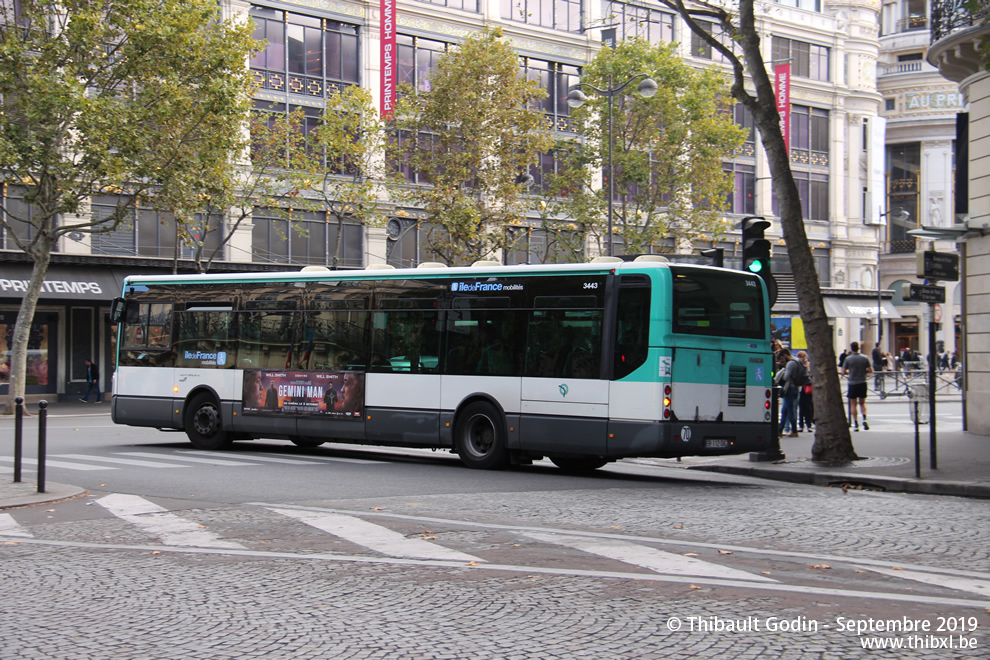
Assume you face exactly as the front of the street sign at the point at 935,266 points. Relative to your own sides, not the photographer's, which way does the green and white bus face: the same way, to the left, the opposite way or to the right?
to the right

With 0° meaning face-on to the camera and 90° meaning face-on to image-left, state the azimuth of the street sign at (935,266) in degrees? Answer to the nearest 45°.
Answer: approximately 0°

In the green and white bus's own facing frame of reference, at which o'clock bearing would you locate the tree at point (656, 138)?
The tree is roughly at 2 o'clock from the green and white bus.

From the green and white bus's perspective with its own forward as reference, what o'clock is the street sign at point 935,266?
The street sign is roughly at 5 o'clock from the green and white bus.

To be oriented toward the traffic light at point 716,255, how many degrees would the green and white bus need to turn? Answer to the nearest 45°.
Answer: approximately 135° to its right

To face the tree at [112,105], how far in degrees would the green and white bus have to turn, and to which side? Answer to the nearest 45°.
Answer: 0° — it already faces it

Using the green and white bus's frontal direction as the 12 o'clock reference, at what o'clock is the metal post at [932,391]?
The metal post is roughly at 5 o'clock from the green and white bus.

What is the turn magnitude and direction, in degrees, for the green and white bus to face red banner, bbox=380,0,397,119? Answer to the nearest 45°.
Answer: approximately 45° to its right

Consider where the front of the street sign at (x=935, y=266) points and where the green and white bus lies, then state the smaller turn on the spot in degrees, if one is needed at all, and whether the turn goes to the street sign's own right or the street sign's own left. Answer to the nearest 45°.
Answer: approximately 90° to the street sign's own right

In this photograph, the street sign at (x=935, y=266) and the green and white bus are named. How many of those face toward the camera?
1

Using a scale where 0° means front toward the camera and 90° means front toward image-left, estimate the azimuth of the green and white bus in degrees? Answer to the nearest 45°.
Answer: approximately 135°
